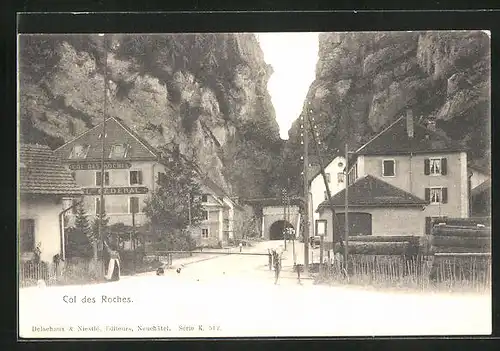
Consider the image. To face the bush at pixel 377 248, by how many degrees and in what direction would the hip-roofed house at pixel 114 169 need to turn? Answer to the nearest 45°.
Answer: approximately 90° to its left

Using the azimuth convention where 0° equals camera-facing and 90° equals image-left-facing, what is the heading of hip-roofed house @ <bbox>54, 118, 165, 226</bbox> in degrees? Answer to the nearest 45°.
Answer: approximately 0°

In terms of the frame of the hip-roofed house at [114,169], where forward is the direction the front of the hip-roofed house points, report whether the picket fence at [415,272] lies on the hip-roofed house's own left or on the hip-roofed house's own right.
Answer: on the hip-roofed house's own left

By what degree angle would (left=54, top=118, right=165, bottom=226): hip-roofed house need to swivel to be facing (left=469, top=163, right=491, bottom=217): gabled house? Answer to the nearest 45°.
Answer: approximately 90° to its left
